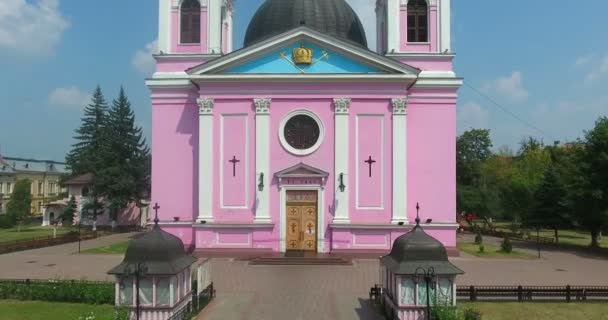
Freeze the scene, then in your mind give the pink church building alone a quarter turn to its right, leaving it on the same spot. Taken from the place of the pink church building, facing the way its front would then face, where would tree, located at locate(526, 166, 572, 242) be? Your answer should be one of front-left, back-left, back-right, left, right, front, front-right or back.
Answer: back-right

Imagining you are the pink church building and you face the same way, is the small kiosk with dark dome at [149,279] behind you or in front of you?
in front

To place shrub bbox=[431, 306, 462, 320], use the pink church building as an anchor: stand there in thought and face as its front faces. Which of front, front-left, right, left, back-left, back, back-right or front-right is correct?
front

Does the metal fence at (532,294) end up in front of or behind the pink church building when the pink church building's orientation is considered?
in front

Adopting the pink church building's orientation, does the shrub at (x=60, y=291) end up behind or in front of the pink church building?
in front

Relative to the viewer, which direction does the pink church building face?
toward the camera

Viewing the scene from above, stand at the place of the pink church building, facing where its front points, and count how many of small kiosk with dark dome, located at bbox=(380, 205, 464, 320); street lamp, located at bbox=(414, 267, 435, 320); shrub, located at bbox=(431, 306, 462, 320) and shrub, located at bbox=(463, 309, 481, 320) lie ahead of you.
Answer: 4

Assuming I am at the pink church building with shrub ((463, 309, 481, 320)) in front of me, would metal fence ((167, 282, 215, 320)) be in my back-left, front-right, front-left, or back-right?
front-right

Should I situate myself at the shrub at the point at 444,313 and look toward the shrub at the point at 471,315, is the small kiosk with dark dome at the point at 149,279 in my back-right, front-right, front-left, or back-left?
back-left

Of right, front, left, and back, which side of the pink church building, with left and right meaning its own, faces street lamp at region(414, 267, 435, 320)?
front

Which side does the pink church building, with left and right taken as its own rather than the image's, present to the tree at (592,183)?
left

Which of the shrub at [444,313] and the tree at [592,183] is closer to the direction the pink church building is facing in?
the shrub
